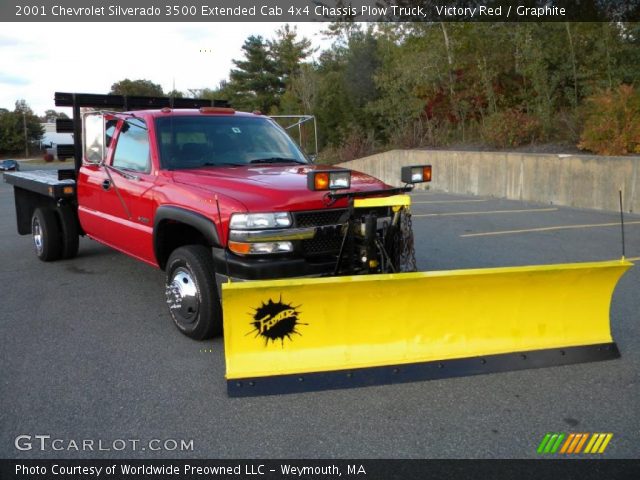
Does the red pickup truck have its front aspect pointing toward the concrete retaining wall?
no

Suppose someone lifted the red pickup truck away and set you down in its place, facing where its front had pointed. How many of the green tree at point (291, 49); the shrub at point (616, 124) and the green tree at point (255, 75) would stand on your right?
0

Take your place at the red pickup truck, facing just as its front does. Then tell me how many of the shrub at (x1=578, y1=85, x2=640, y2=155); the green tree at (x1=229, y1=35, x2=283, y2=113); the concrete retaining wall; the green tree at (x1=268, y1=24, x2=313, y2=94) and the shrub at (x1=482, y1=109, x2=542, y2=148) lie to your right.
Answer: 0

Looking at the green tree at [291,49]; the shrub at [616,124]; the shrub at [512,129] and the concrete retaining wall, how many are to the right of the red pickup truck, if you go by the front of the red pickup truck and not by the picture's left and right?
0

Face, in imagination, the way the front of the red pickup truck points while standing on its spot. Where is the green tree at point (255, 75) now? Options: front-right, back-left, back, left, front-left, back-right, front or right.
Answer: back-left

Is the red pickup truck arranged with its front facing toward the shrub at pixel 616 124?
no

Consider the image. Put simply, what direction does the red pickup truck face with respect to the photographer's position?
facing the viewer and to the right of the viewer

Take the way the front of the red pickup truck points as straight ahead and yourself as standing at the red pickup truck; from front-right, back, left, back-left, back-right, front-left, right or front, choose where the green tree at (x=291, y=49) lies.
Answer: back-left

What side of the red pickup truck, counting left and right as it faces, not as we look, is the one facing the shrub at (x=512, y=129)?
left

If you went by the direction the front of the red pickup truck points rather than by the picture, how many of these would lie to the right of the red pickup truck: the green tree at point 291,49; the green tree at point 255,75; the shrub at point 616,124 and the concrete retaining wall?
0
